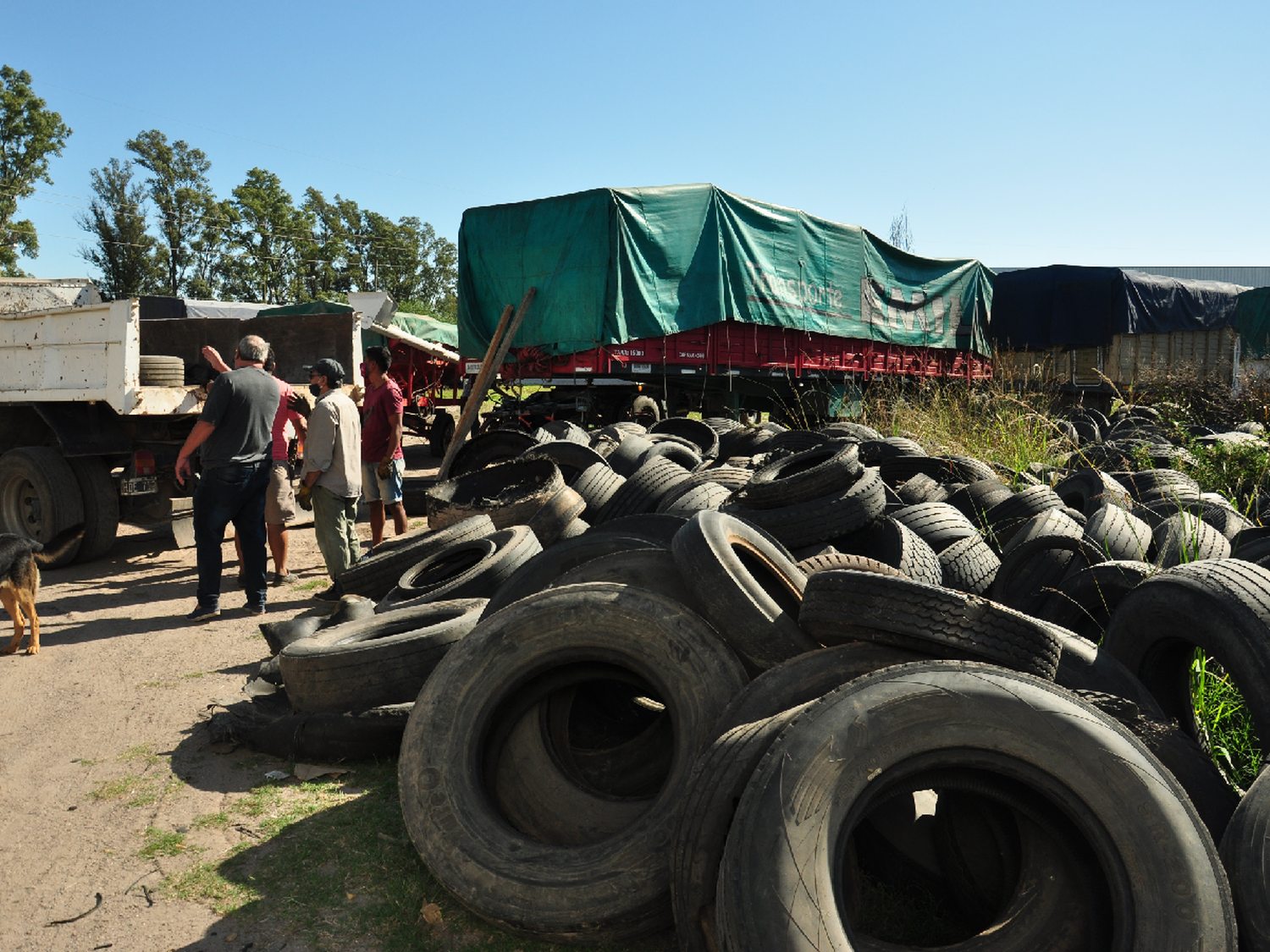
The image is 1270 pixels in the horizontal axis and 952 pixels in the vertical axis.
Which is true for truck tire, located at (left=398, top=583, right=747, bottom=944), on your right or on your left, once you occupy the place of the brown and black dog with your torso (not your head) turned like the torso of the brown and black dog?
on your left

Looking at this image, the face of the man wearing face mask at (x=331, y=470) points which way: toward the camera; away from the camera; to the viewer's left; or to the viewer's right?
to the viewer's left

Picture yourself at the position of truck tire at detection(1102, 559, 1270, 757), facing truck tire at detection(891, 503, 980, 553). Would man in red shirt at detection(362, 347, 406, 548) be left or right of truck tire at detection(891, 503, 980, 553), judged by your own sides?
left

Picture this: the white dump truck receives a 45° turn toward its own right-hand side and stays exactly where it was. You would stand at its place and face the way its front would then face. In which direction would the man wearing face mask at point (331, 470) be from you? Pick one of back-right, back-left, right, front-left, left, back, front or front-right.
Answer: back-right

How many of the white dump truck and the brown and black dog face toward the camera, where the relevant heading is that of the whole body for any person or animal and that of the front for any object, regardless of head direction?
0

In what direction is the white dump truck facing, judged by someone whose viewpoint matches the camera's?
facing away from the viewer and to the left of the viewer

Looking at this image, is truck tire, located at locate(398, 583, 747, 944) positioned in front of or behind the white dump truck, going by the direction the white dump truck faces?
behind

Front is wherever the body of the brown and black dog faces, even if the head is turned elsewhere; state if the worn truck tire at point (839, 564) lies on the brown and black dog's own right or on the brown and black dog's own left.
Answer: on the brown and black dog's own left

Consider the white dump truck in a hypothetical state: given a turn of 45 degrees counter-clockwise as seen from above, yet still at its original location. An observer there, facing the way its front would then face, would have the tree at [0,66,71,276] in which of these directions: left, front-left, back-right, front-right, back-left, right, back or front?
right

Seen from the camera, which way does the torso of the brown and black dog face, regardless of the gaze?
to the viewer's left

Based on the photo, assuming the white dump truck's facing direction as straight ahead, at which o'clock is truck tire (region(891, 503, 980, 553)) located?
The truck tire is roughly at 6 o'clock from the white dump truck.

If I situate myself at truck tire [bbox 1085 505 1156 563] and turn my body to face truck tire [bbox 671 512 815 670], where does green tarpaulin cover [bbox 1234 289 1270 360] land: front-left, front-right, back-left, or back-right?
back-right

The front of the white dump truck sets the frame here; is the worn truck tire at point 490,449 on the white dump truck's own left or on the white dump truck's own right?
on the white dump truck's own right
